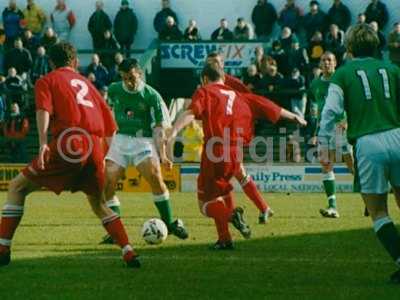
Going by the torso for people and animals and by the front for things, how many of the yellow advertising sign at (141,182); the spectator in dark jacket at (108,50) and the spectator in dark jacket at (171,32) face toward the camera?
3

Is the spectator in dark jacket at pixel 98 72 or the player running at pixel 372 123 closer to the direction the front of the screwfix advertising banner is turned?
the player running

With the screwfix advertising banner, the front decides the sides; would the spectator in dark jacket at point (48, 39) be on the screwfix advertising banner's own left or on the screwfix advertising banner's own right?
on the screwfix advertising banner's own right

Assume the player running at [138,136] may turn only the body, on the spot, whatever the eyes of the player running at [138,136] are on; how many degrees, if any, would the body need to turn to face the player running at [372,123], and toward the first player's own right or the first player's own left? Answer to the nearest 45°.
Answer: approximately 45° to the first player's own left

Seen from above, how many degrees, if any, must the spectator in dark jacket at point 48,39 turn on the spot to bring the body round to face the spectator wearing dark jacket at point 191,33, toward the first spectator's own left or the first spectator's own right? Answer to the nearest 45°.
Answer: approximately 90° to the first spectator's own left

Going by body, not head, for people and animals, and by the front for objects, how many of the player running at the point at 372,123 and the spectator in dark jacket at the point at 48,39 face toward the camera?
1

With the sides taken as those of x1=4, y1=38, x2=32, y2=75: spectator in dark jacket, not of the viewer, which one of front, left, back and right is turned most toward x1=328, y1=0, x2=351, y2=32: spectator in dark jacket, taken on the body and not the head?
left

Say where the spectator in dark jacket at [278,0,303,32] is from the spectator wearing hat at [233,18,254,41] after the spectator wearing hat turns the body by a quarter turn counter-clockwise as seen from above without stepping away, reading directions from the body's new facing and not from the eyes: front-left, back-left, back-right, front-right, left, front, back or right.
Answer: front

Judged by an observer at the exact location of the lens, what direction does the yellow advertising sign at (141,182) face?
facing the viewer

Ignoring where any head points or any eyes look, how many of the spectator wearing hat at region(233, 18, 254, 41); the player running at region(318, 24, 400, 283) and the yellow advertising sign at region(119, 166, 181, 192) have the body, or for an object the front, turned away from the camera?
1

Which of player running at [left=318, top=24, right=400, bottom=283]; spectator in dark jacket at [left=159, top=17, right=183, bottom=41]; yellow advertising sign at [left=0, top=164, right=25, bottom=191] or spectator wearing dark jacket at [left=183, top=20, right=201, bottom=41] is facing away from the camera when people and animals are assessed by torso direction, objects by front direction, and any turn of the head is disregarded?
the player running

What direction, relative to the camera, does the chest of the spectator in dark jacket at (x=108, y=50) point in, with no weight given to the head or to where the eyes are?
toward the camera

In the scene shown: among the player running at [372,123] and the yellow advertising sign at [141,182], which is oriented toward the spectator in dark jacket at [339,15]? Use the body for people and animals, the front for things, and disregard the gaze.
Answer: the player running

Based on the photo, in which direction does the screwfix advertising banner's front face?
toward the camera

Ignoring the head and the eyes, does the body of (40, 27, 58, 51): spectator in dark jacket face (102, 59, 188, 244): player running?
yes
